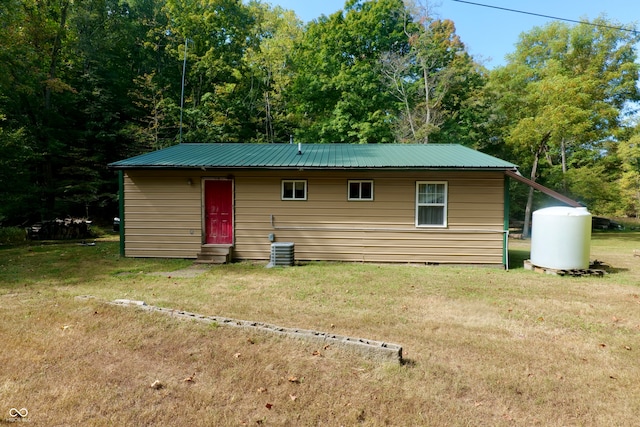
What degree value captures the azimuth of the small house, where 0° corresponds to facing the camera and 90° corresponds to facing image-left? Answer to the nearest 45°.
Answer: approximately 0°

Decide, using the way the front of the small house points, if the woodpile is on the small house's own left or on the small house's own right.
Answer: on the small house's own right

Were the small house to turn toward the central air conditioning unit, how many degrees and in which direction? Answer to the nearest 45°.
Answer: approximately 45° to its right

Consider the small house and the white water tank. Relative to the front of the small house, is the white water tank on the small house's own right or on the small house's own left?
on the small house's own left

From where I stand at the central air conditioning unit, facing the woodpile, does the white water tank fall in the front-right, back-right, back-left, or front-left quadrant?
back-right

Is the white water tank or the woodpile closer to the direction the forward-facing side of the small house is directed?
the white water tank

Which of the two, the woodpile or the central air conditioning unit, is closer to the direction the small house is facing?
the central air conditioning unit
